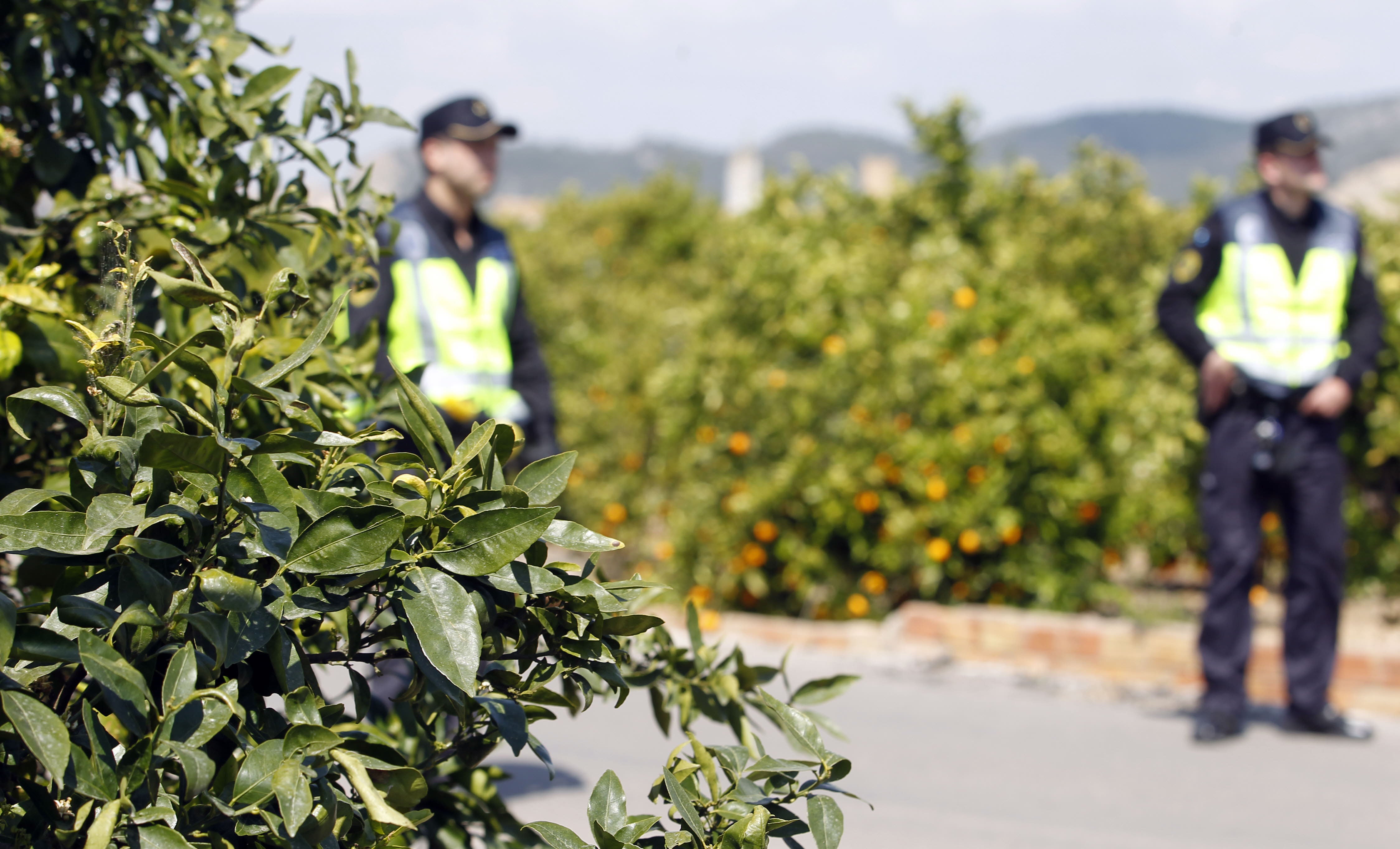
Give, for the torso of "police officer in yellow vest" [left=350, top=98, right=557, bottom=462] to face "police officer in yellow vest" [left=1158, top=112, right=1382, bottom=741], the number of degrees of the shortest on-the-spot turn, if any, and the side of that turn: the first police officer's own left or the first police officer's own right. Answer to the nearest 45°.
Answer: approximately 45° to the first police officer's own left

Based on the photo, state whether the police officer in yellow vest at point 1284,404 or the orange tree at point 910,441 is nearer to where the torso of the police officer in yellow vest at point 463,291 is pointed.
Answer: the police officer in yellow vest

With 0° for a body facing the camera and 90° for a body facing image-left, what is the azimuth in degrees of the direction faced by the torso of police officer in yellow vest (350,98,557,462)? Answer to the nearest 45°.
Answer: approximately 315°

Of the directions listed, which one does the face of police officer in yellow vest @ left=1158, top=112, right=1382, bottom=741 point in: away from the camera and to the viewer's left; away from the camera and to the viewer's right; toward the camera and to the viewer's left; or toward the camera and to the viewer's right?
toward the camera and to the viewer's right

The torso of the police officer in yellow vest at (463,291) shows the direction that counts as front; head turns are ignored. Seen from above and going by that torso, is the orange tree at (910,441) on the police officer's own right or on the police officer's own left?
on the police officer's own left
